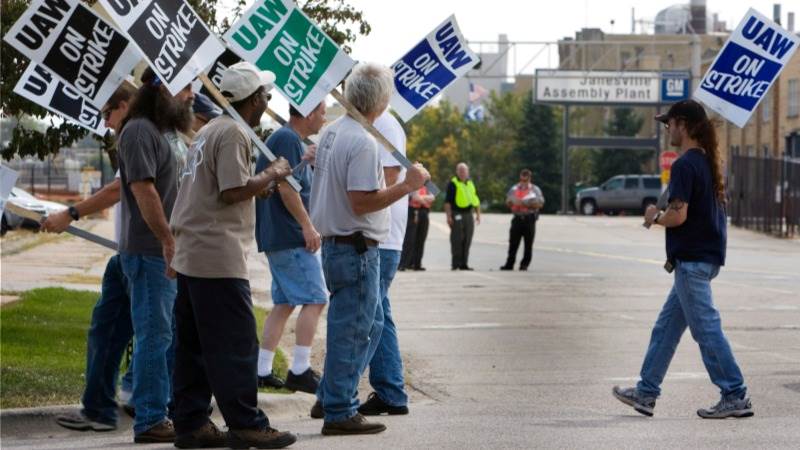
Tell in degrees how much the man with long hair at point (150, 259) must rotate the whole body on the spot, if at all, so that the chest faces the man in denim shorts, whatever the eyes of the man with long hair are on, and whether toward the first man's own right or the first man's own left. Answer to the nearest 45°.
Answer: approximately 45° to the first man's own left

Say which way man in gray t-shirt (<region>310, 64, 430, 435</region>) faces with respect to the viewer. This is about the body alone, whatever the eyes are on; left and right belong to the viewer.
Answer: facing away from the viewer and to the right of the viewer

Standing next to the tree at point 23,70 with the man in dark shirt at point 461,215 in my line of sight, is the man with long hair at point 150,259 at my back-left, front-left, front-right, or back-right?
back-right

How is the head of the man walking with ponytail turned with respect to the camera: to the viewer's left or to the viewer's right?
to the viewer's left

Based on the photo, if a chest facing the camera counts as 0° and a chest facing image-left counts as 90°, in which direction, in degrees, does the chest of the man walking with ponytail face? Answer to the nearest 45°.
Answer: approximately 90°

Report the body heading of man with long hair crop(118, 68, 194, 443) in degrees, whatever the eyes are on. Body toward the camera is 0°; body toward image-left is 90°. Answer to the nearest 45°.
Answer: approximately 270°

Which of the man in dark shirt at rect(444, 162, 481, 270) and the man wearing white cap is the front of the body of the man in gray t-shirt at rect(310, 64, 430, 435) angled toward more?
the man in dark shirt

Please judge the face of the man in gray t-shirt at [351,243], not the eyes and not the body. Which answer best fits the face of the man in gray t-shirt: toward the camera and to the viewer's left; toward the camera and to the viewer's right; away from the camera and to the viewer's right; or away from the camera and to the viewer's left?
away from the camera and to the viewer's right

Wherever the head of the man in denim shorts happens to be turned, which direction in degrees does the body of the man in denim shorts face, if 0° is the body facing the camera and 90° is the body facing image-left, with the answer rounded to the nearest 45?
approximately 270°
